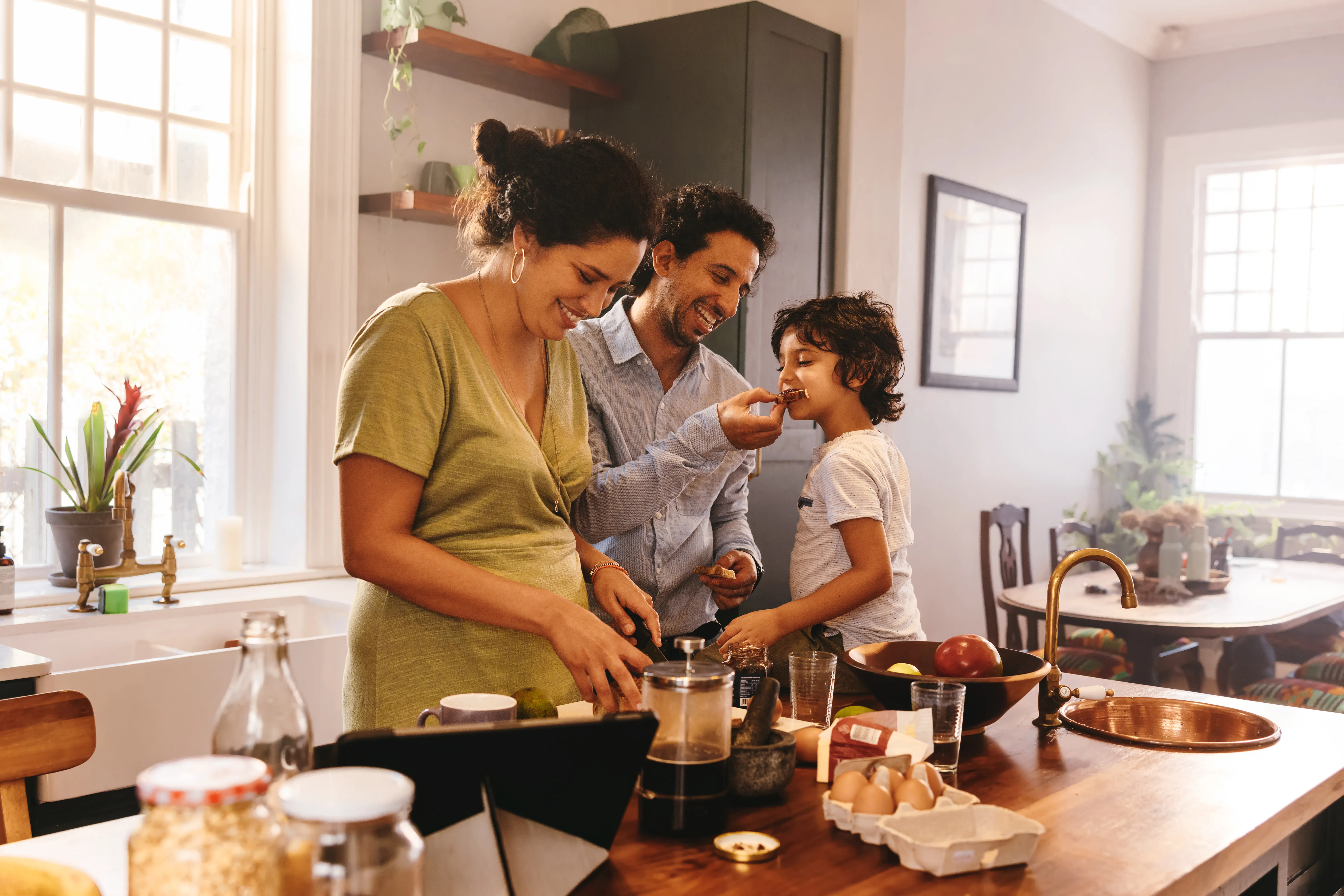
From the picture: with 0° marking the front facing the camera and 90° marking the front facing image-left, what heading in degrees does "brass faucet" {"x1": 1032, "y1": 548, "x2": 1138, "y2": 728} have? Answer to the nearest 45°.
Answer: approximately 270°

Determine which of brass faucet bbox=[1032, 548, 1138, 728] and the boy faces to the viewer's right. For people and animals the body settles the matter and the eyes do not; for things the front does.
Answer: the brass faucet

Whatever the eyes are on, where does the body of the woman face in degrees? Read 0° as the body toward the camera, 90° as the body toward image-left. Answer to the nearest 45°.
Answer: approximately 315°

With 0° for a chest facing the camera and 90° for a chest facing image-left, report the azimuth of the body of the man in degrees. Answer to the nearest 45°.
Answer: approximately 315°

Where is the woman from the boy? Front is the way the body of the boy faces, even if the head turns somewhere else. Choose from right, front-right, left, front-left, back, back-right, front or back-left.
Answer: front-left

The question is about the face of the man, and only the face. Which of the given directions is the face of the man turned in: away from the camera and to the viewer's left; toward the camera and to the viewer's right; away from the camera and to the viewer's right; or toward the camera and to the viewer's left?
toward the camera and to the viewer's right

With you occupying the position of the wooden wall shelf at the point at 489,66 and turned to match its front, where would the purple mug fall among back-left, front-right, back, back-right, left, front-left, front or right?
front-right

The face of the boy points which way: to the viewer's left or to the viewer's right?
to the viewer's left

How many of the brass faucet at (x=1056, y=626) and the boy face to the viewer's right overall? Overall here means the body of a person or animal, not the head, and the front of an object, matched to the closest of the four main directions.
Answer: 1
